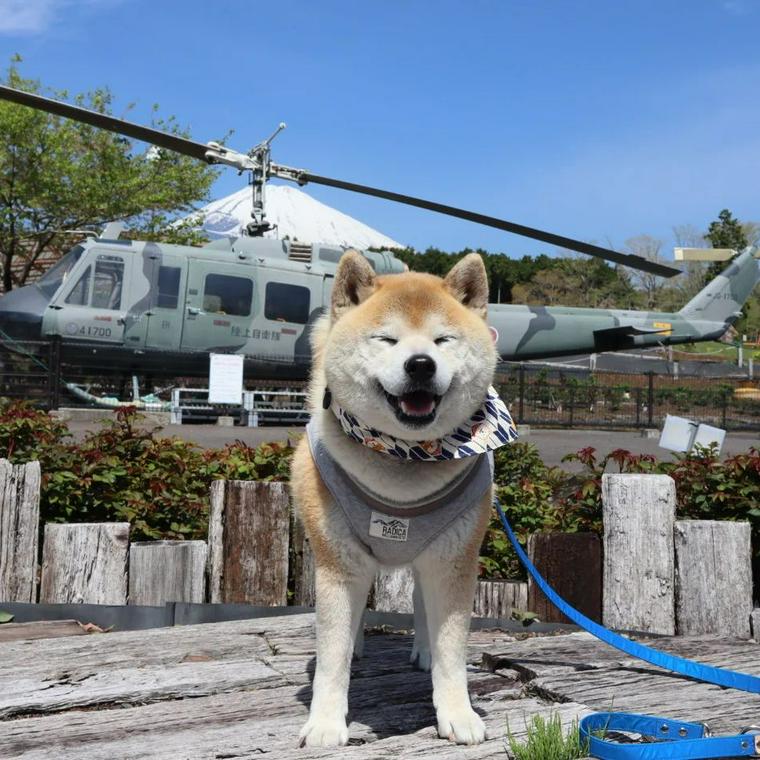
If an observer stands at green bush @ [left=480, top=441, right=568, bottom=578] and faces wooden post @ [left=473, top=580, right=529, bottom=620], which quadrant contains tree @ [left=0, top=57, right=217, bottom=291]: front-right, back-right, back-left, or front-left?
back-right

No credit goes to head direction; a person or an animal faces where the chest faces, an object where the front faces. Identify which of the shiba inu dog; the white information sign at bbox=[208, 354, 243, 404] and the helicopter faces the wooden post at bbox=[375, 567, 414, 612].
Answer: the white information sign

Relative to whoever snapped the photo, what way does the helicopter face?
facing to the left of the viewer

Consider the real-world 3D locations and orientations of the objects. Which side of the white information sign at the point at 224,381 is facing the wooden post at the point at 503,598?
front

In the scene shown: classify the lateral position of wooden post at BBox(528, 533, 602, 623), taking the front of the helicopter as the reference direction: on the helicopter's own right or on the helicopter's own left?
on the helicopter's own left

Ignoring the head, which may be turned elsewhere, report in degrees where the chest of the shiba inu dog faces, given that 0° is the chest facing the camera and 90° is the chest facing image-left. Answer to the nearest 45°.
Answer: approximately 0°

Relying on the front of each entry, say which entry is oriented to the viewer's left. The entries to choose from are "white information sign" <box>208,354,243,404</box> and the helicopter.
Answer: the helicopter

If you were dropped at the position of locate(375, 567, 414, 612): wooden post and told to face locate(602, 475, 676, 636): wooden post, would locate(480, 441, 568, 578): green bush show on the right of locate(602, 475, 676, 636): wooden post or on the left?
left

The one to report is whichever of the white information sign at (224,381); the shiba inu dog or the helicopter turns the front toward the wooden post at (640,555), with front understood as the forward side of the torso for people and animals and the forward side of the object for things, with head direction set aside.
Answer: the white information sign

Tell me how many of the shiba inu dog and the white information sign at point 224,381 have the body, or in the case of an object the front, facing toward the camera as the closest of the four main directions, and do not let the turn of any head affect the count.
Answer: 2

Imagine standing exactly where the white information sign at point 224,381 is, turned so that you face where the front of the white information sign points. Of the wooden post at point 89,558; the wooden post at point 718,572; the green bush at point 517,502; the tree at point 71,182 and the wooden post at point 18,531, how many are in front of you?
4

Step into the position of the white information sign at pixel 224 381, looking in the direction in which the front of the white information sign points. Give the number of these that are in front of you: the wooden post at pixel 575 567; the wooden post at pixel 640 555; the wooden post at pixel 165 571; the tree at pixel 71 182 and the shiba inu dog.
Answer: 4

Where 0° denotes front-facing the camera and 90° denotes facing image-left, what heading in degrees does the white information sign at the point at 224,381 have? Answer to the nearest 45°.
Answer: approximately 0°

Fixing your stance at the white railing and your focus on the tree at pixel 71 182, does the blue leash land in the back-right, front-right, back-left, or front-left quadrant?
back-left
